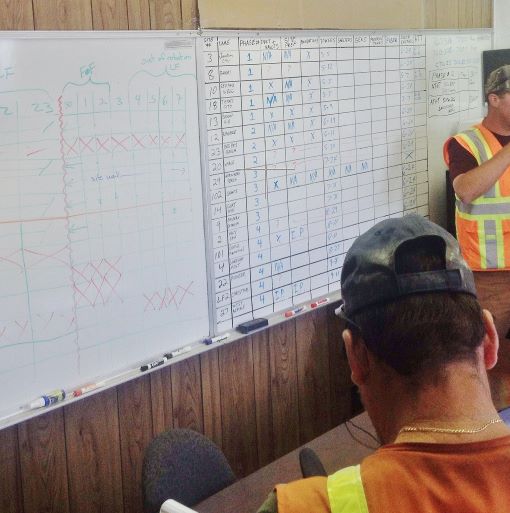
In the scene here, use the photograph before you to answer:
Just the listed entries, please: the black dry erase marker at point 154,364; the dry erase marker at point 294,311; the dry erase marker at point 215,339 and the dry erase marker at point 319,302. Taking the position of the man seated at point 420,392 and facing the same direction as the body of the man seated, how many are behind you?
0

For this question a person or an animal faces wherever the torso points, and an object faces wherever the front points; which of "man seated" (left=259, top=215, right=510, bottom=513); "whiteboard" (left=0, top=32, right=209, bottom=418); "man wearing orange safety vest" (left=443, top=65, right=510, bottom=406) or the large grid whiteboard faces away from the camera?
the man seated

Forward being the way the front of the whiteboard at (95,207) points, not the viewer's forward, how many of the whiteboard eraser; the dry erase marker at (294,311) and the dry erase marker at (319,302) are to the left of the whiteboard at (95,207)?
3

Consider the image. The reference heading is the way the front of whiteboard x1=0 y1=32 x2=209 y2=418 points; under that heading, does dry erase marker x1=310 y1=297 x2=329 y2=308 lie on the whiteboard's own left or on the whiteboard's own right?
on the whiteboard's own left

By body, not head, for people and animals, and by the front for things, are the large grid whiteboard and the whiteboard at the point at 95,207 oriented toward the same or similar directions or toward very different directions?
same or similar directions

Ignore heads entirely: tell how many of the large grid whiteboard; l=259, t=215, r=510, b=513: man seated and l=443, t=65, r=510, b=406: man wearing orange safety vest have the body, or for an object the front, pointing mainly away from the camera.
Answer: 1

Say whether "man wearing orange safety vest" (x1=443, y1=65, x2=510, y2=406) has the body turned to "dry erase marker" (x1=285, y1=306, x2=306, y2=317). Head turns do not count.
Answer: no

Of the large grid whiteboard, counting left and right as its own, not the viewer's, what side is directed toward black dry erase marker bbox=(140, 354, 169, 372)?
right

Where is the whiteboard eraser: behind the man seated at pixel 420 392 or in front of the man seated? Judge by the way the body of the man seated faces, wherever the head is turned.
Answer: in front

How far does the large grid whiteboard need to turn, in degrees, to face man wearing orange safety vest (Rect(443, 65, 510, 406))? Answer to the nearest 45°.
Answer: approximately 45° to its left

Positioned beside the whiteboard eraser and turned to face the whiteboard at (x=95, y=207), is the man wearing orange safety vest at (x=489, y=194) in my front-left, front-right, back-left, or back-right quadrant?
back-left

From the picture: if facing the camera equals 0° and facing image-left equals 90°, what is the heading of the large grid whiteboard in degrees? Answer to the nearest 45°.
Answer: approximately 315°

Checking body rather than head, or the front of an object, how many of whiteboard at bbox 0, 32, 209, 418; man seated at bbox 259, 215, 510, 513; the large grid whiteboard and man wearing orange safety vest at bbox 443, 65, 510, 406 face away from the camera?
1

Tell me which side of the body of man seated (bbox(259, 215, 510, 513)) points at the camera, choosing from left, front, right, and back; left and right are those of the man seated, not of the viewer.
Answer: back

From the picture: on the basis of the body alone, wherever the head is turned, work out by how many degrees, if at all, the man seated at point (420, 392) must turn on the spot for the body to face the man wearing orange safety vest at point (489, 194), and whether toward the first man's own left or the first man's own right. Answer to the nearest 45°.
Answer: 0° — they already face them
